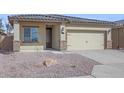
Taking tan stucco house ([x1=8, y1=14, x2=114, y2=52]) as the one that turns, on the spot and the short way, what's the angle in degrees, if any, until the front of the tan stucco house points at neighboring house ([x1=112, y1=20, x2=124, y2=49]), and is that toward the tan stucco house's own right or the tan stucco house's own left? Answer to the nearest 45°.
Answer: approximately 135° to the tan stucco house's own left

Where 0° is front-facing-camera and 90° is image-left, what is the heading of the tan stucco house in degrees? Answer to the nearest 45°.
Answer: approximately 0°
